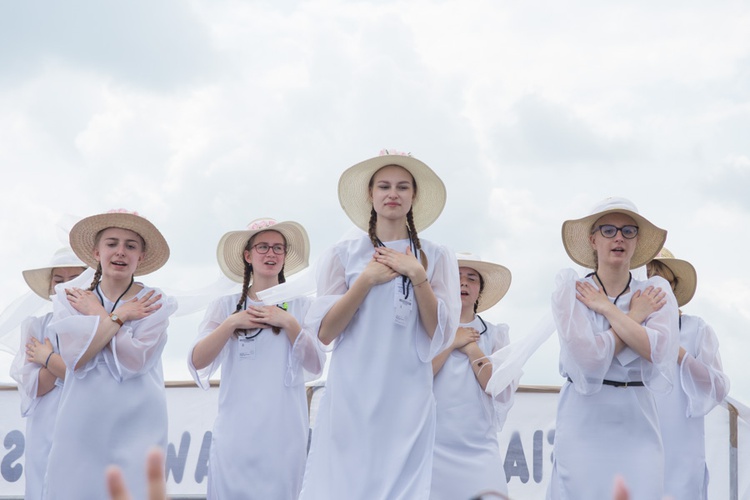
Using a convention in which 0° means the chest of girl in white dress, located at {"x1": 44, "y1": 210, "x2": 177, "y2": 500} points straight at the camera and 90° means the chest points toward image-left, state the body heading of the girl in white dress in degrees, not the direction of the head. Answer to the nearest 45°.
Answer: approximately 0°

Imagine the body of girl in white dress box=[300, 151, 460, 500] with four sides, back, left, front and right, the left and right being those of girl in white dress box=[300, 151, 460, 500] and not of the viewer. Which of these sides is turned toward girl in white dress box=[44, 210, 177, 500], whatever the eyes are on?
right

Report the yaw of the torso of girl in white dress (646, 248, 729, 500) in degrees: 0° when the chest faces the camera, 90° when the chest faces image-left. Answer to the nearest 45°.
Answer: approximately 45°

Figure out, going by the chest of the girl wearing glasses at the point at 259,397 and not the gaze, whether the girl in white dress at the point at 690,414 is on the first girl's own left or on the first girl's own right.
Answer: on the first girl's own left
